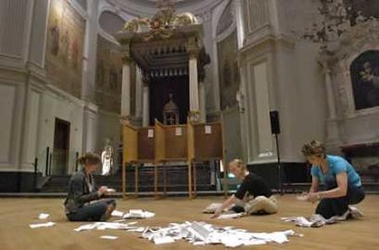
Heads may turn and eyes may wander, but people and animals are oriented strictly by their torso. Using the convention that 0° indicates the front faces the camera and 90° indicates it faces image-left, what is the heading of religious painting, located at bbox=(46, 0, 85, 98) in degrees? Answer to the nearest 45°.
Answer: approximately 315°

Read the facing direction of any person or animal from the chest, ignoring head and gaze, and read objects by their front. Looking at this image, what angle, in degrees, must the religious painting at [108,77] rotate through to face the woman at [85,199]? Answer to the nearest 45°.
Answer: approximately 45° to its right

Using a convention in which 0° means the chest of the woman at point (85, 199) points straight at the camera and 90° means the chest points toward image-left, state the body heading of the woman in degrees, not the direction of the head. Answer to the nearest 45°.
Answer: approximately 270°

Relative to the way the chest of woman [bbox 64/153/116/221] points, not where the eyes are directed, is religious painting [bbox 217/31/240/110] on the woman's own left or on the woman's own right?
on the woman's own left

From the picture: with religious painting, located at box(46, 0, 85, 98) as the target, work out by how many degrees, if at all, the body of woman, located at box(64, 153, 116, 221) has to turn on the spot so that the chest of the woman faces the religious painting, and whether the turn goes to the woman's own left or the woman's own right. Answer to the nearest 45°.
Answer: approximately 90° to the woman's own left

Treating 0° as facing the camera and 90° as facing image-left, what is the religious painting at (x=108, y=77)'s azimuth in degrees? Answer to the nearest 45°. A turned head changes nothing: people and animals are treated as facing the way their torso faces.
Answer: approximately 315°

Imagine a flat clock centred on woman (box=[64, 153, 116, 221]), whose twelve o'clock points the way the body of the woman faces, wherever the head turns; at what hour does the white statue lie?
The white statue is roughly at 9 o'clock from the woman.

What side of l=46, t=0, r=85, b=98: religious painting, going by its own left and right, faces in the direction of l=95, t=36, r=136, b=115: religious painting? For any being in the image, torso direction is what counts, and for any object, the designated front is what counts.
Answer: left
